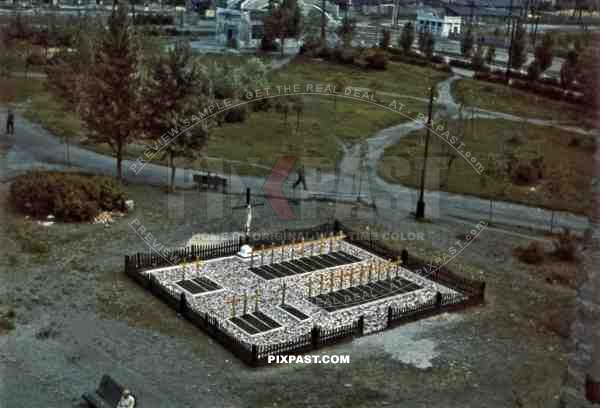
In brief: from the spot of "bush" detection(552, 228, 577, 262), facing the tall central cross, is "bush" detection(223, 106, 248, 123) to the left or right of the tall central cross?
right
